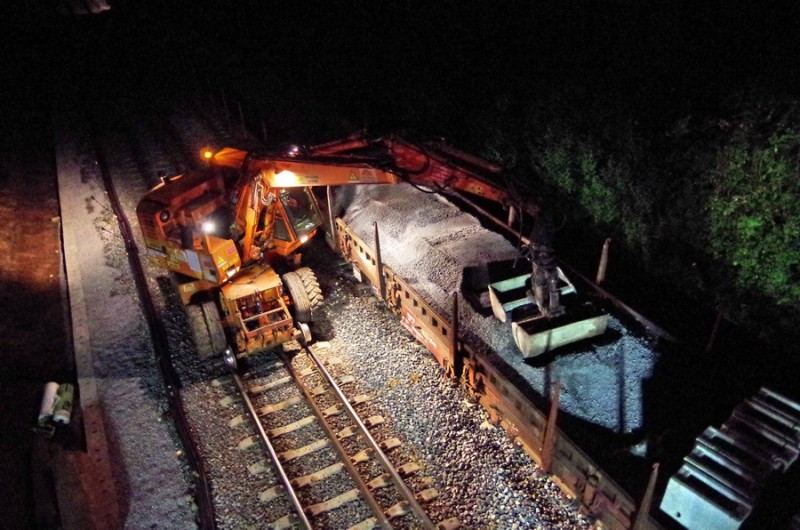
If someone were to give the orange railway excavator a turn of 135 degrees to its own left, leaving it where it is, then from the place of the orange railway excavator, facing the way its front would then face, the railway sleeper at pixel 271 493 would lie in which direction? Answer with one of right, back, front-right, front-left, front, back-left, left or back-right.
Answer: back

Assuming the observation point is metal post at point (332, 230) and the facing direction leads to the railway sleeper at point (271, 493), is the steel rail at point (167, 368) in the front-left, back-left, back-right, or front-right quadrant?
front-right

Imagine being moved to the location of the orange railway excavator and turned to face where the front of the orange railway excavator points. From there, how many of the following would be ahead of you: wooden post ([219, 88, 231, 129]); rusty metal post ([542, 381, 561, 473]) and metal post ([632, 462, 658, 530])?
2

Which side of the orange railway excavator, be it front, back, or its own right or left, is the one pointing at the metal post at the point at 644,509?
front

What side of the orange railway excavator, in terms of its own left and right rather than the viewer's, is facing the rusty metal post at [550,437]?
front

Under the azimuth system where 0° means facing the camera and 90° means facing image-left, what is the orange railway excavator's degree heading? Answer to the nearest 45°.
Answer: approximately 315°
